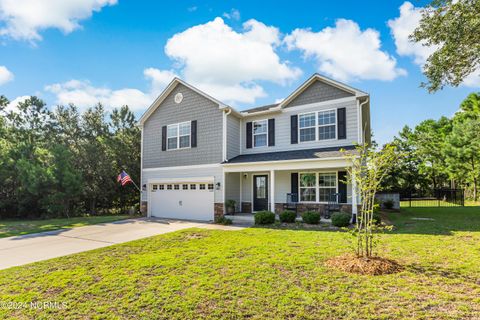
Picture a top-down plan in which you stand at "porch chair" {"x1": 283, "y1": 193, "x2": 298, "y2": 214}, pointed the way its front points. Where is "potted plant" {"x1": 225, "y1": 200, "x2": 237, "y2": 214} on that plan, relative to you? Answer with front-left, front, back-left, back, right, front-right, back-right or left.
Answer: front-right

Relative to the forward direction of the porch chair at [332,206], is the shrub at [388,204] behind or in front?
behind

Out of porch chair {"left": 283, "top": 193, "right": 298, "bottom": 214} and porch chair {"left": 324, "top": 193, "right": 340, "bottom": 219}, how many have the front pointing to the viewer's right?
0

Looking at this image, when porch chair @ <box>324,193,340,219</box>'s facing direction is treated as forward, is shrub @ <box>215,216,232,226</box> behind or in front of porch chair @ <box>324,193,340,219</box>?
in front

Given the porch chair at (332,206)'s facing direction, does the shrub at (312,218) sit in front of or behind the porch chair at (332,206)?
in front

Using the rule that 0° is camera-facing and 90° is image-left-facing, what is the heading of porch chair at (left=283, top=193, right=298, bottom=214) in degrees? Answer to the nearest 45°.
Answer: approximately 45°

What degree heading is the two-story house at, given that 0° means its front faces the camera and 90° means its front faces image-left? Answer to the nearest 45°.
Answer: approximately 45°

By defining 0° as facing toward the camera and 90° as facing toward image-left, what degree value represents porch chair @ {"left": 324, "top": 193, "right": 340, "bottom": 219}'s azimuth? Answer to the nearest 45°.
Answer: approximately 45°
